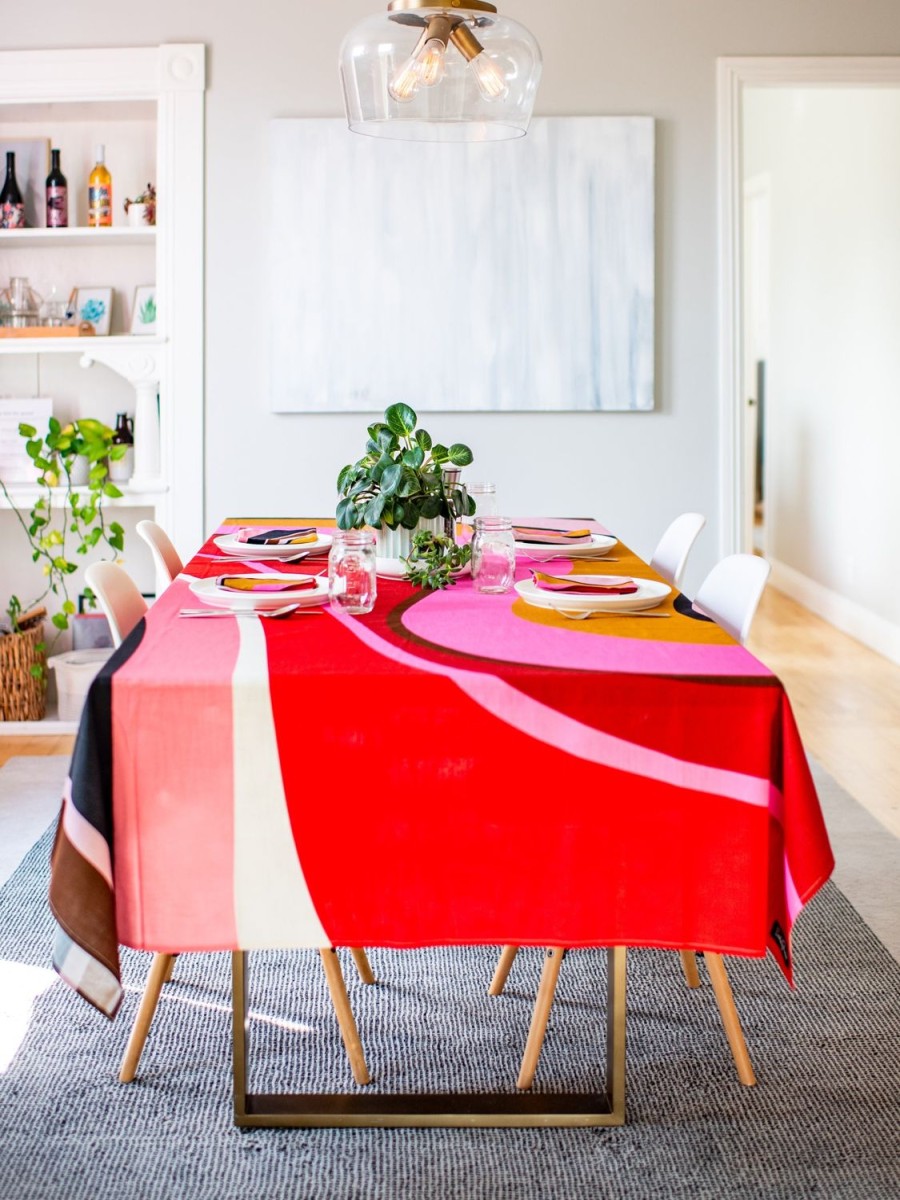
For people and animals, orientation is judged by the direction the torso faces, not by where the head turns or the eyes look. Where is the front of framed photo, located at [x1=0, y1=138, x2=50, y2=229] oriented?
toward the camera

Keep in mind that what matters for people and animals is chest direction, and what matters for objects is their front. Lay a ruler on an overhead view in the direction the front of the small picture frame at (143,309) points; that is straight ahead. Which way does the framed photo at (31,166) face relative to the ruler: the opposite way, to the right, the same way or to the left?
the same way

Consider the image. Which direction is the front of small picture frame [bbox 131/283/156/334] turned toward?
toward the camera

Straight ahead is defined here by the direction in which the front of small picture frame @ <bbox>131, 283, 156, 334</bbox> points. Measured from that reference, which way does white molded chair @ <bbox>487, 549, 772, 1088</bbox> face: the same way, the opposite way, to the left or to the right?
to the right

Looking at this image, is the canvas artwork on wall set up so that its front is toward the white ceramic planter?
yes

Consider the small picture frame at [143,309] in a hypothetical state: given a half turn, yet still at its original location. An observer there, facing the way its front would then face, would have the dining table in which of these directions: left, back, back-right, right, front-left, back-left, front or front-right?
back

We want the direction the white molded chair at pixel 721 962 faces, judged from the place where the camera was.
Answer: facing to the left of the viewer

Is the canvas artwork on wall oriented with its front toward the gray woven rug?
yes

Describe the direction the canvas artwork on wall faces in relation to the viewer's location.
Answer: facing the viewer

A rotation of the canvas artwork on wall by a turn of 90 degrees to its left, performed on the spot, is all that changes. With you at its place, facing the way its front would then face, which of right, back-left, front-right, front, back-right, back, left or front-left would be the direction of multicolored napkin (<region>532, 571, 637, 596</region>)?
right
